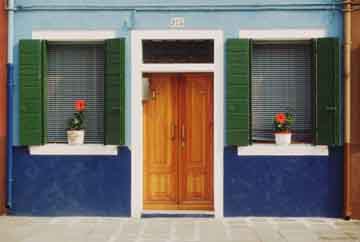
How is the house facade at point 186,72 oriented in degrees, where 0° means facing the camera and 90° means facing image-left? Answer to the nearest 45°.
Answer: approximately 0°
